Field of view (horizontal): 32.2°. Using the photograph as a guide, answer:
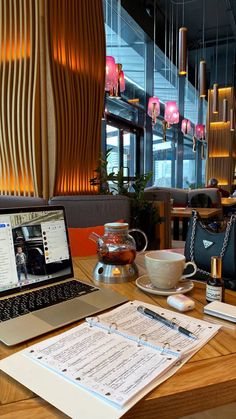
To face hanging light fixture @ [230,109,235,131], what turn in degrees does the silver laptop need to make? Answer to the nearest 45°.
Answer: approximately 90° to its left

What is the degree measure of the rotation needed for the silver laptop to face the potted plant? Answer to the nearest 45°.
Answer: approximately 135° to its left

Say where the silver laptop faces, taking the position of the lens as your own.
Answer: facing the viewer and to the right of the viewer

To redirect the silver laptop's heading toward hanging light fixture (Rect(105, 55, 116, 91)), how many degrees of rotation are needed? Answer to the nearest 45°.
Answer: approximately 135° to its left

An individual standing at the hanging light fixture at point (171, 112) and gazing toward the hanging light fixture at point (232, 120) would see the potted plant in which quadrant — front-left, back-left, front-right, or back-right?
back-right

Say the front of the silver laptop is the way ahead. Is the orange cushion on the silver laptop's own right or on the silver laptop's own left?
on the silver laptop's own left
